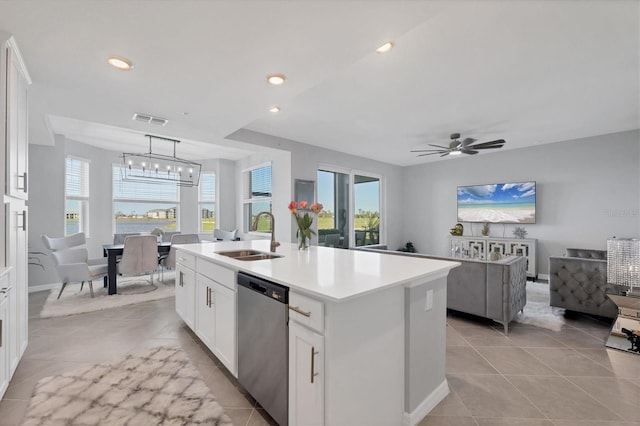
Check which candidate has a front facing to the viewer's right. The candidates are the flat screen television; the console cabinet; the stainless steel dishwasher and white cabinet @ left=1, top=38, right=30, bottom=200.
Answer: the white cabinet

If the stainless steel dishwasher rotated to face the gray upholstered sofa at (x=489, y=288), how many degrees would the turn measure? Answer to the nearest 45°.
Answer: approximately 180°

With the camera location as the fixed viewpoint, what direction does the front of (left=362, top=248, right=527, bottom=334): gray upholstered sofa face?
facing away from the viewer and to the right of the viewer

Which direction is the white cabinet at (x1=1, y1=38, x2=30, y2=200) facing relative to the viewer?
to the viewer's right

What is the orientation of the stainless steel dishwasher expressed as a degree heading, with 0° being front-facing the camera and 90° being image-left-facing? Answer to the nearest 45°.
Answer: approximately 45°

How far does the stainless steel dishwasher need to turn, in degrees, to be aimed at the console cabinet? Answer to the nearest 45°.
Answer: approximately 180°
